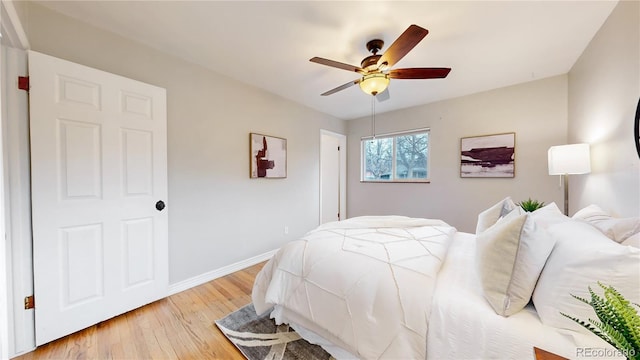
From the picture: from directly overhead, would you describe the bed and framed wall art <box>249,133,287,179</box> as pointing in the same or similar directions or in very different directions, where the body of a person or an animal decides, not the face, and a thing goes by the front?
very different directions

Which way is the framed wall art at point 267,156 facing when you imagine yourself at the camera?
facing the viewer and to the right of the viewer

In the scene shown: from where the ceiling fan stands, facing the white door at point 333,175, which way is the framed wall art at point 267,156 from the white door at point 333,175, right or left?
left

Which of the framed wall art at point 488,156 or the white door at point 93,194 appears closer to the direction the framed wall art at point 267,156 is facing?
the framed wall art

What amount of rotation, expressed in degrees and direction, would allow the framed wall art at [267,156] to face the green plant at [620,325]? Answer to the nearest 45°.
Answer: approximately 45° to its right

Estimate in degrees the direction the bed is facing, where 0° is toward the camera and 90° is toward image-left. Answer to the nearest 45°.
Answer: approximately 90°

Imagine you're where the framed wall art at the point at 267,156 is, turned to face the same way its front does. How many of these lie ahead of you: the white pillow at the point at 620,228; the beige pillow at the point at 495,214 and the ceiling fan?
3

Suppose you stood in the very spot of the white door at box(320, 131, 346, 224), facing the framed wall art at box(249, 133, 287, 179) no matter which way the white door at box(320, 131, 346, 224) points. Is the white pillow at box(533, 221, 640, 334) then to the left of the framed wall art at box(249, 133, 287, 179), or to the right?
left

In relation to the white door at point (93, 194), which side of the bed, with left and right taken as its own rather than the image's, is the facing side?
front

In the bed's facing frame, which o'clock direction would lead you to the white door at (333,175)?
The white door is roughly at 2 o'clock from the bed.

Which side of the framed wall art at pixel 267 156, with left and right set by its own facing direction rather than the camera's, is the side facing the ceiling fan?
front

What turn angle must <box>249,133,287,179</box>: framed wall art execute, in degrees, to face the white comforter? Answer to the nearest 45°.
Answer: approximately 45° to its right

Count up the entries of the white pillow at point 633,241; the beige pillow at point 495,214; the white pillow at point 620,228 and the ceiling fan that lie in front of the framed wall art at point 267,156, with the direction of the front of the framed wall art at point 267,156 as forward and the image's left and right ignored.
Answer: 4

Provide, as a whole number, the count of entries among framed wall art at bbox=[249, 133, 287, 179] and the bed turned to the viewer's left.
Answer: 1

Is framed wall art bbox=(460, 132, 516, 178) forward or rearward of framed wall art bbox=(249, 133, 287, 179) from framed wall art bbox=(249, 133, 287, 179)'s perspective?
forward
